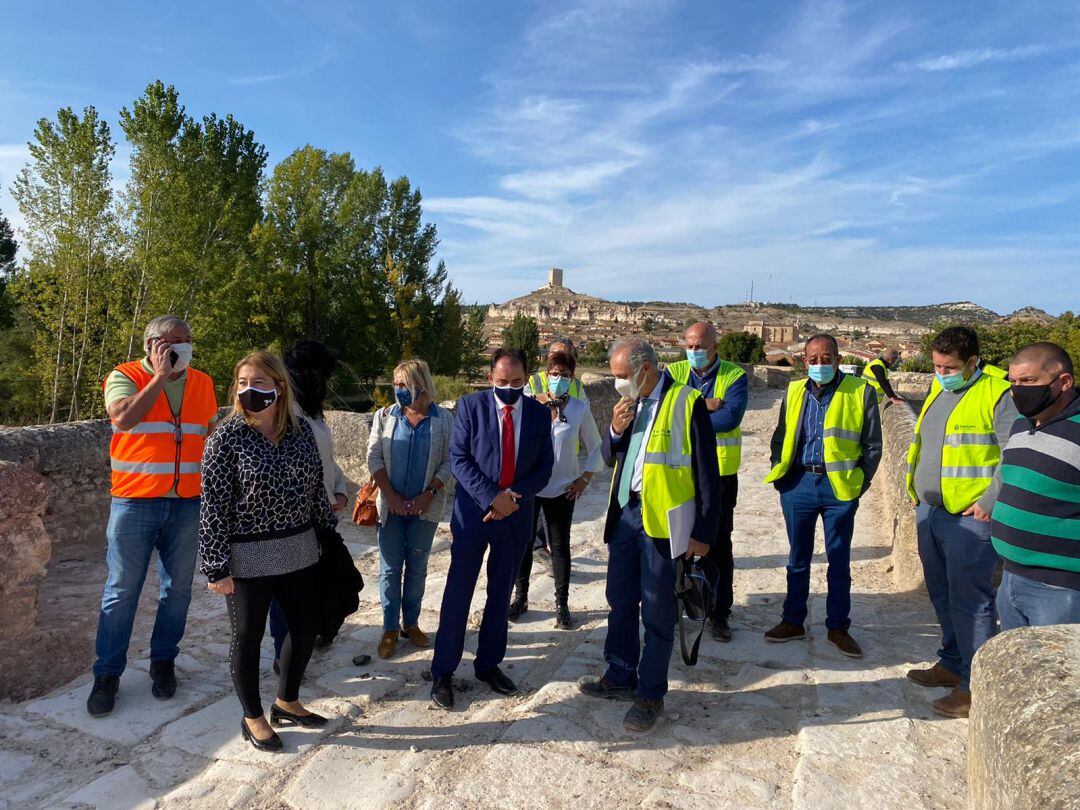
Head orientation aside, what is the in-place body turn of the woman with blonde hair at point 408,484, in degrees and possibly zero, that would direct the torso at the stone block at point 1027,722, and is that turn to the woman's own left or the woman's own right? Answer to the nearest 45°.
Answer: approximately 45° to the woman's own left

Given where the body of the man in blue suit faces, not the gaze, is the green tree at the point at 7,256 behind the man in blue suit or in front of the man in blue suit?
behind

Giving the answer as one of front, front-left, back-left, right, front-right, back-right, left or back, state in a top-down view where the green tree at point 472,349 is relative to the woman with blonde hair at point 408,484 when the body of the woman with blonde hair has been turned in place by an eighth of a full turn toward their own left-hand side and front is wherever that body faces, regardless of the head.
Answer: back-left

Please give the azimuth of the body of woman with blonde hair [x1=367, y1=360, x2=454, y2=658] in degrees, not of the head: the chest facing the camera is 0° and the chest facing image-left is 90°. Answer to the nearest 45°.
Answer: approximately 0°

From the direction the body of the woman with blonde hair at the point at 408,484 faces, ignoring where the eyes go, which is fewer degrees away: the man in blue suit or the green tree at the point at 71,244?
the man in blue suit

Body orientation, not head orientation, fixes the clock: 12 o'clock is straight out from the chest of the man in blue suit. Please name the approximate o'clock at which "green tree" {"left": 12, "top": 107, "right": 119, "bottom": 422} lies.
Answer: The green tree is roughly at 5 o'clock from the man in blue suit.

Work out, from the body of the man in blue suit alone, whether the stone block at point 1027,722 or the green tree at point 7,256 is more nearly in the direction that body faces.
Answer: the stone block

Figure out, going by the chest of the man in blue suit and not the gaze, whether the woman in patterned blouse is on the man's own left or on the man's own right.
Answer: on the man's own right

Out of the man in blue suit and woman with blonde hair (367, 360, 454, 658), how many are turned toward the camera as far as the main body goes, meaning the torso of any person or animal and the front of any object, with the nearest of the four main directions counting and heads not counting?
2

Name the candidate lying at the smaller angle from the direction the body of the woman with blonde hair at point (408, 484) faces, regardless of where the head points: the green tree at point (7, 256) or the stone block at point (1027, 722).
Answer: the stone block

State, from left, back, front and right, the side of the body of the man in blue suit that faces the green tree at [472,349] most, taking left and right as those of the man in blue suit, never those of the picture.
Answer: back
